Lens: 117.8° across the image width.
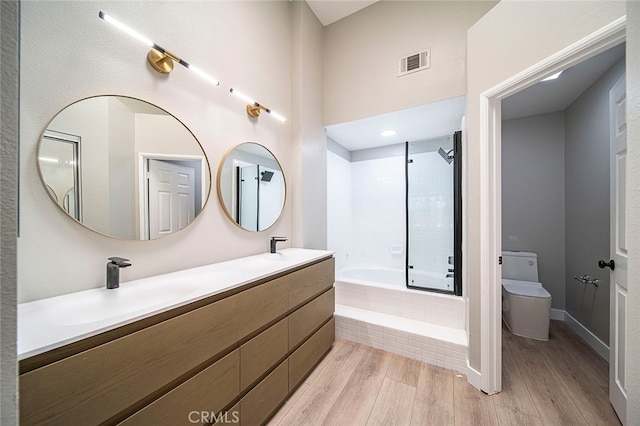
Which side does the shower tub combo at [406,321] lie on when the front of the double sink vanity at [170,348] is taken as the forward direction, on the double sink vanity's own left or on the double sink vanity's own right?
on the double sink vanity's own left

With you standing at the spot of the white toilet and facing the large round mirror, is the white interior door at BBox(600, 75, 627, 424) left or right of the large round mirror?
left

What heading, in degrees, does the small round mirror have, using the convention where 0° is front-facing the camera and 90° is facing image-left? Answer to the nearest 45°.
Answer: approximately 315°

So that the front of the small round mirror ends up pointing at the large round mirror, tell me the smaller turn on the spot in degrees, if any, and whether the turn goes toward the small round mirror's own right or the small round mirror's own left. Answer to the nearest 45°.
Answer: approximately 90° to the small round mirror's own right

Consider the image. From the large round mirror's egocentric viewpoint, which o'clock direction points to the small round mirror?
The small round mirror is roughly at 10 o'clock from the large round mirror.

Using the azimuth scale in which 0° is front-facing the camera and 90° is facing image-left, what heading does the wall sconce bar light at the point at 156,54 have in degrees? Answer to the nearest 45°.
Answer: approximately 315°
